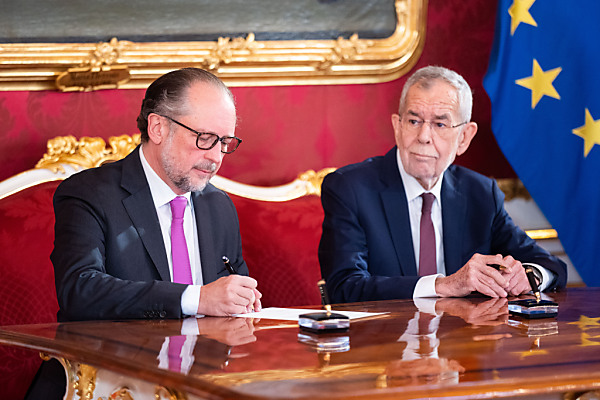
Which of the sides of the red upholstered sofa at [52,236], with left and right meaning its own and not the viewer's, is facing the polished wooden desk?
front

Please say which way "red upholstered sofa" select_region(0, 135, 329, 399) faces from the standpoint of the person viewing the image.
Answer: facing the viewer and to the right of the viewer

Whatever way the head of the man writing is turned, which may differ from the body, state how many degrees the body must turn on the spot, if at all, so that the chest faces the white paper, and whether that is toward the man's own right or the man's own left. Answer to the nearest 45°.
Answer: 0° — they already face it

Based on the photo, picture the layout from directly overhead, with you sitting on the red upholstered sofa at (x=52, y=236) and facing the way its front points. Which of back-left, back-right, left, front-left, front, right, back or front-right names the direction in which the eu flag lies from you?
front-left

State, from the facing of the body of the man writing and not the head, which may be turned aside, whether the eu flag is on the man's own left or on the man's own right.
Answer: on the man's own left

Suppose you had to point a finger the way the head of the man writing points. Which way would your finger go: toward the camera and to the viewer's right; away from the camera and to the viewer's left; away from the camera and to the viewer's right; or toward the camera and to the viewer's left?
toward the camera and to the viewer's right

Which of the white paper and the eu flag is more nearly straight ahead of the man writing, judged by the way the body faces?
the white paper

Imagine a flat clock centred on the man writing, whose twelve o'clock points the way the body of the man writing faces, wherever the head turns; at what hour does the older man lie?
The older man is roughly at 10 o'clock from the man writing.
